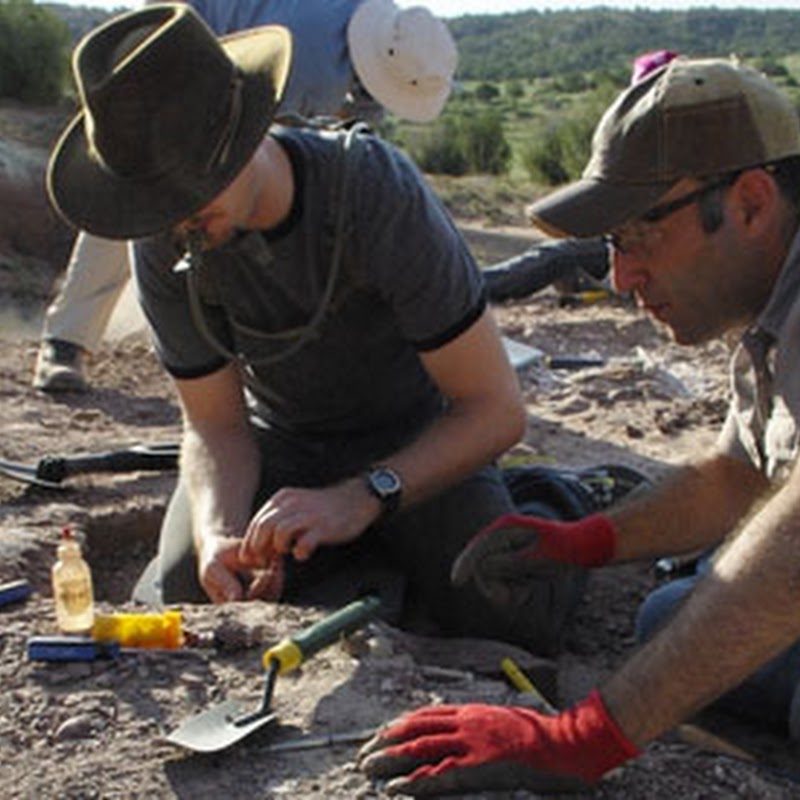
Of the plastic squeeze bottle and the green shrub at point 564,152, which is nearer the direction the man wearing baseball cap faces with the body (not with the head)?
the plastic squeeze bottle

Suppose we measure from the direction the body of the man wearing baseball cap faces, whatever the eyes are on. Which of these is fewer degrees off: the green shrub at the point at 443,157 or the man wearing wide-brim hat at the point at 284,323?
the man wearing wide-brim hat

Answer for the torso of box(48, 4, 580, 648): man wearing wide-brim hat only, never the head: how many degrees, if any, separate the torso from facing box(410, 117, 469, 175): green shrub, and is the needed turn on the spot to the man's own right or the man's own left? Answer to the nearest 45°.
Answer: approximately 135° to the man's own right

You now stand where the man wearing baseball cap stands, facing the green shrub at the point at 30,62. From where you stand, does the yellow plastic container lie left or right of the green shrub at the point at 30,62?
left

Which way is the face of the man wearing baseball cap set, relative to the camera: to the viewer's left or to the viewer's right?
to the viewer's left

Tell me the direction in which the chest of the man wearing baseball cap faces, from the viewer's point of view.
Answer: to the viewer's left

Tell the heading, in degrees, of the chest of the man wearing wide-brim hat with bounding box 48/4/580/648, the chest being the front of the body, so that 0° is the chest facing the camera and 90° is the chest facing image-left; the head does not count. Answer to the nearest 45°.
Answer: approximately 45°

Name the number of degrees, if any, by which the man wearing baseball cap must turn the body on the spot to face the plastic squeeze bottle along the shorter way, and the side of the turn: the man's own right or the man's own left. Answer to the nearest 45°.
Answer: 0° — they already face it
